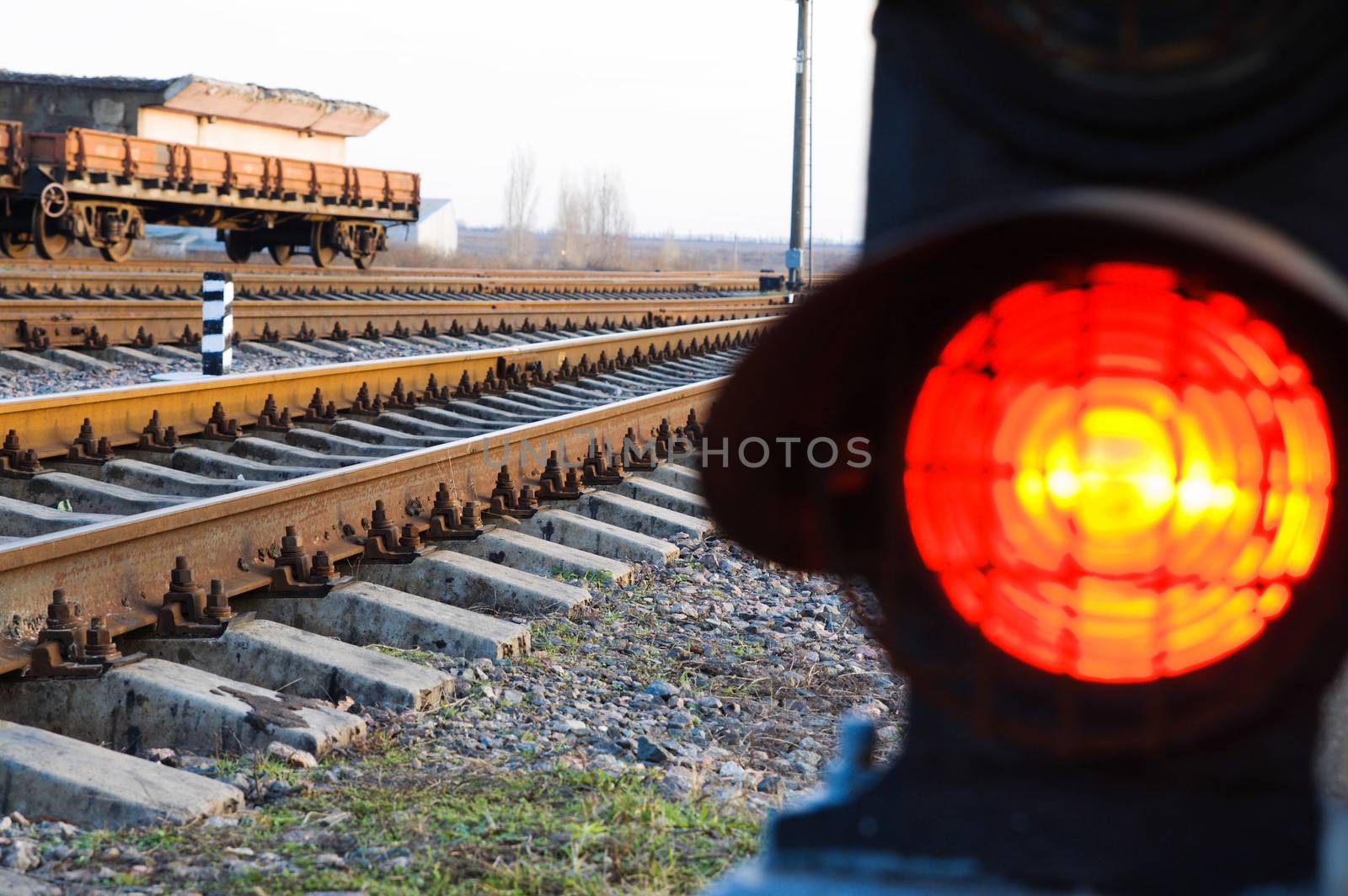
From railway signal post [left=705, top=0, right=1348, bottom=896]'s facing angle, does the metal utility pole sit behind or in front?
behind

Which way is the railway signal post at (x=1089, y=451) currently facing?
toward the camera

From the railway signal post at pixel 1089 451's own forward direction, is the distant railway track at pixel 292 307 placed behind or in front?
behind

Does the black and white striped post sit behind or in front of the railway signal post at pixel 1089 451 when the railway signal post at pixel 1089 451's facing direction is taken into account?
behind

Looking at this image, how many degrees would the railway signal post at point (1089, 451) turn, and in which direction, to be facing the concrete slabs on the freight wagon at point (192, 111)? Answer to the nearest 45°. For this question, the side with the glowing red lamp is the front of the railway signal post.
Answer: approximately 135° to its right
